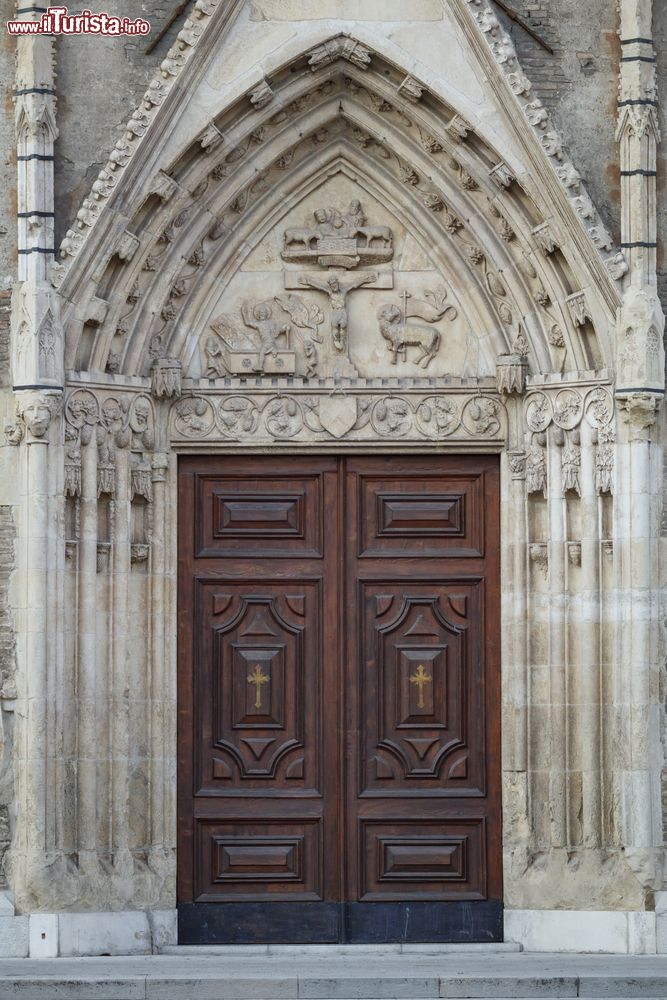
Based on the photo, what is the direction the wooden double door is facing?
toward the camera

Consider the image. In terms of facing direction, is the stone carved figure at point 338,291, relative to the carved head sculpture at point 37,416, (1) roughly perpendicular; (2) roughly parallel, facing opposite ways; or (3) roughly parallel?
roughly parallel

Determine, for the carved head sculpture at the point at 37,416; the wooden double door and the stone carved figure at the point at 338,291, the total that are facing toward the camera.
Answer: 3

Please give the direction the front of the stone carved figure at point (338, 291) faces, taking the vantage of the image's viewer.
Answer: facing the viewer

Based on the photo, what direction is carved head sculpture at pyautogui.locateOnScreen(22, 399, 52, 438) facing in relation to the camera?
toward the camera

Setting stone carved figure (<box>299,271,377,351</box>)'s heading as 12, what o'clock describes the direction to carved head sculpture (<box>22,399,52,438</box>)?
The carved head sculpture is roughly at 2 o'clock from the stone carved figure.

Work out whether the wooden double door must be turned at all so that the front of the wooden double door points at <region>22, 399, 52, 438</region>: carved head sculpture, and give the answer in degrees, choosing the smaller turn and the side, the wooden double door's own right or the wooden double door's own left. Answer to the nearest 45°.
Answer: approximately 45° to the wooden double door's own right

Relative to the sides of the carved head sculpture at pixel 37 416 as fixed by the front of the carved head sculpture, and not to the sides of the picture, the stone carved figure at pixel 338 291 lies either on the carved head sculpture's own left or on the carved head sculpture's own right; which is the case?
on the carved head sculpture's own left

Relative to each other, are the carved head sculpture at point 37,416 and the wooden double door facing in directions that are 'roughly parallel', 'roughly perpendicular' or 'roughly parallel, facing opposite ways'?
roughly parallel
